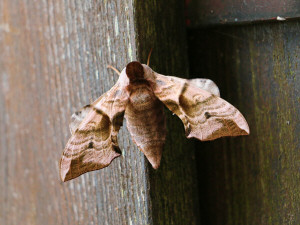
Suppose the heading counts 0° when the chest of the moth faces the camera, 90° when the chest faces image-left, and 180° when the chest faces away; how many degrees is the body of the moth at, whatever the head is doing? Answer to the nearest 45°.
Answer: approximately 180°
